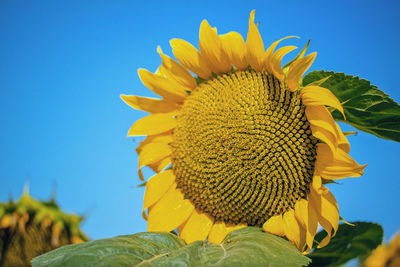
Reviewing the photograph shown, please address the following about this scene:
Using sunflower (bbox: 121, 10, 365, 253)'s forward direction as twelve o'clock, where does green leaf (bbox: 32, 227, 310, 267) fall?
The green leaf is roughly at 1 o'clock from the sunflower.

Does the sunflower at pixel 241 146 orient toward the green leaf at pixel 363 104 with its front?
no

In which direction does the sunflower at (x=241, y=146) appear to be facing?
toward the camera

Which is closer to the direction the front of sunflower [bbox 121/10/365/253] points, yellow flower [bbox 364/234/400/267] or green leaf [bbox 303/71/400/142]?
the green leaf

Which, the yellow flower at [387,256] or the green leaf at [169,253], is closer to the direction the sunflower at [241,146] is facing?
the green leaf

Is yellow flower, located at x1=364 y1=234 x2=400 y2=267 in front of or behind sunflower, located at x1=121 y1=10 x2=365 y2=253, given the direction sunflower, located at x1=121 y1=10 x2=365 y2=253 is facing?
behind

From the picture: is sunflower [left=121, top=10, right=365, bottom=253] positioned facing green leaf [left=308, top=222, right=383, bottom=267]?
no
